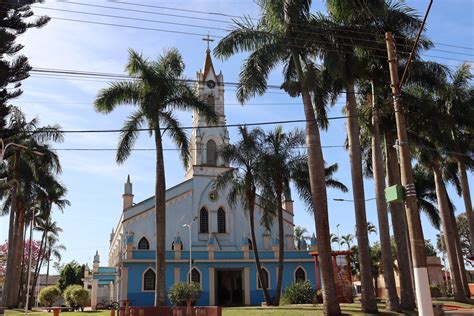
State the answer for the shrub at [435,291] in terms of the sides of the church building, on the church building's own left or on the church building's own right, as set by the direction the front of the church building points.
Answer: on the church building's own left

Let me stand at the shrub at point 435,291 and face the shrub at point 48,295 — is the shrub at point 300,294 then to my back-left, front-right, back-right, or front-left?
front-left

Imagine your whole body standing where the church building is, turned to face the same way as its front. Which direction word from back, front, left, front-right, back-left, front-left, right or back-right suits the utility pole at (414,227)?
front

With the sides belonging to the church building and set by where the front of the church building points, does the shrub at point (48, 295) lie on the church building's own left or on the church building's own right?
on the church building's own right

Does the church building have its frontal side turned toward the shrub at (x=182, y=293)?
yes

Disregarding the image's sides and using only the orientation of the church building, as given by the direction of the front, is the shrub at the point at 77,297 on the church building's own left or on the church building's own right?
on the church building's own right

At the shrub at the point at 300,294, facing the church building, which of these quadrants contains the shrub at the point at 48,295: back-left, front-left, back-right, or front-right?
front-left

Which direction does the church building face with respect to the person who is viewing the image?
facing the viewer

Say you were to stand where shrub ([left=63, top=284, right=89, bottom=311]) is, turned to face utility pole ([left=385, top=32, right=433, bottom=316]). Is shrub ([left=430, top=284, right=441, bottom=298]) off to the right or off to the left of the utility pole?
left

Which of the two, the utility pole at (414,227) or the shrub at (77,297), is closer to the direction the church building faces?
the utility pole

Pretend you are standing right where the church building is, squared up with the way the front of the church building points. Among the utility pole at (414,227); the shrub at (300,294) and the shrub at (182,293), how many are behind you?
0

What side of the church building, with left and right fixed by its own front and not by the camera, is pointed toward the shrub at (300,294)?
front
